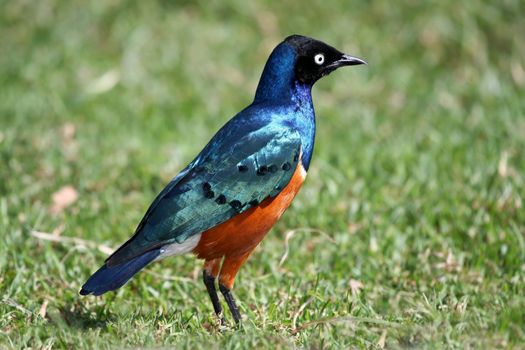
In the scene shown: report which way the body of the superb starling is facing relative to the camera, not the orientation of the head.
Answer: to the viewer's right

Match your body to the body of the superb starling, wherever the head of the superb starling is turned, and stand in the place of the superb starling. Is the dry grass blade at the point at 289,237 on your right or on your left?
on your left

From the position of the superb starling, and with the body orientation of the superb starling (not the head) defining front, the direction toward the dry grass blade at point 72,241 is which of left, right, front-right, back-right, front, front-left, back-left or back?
back-left
